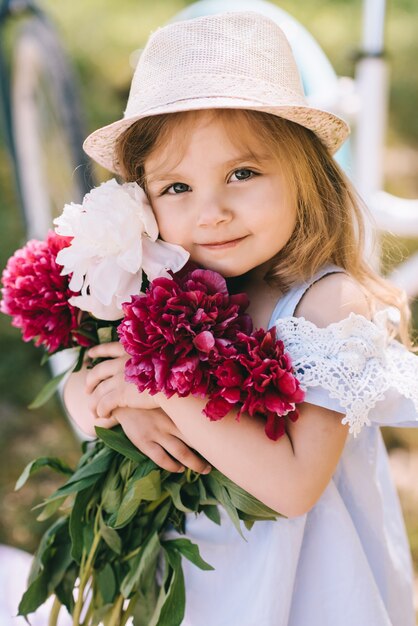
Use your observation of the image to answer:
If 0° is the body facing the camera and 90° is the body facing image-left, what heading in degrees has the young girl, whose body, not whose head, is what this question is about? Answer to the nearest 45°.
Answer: approximately 45°

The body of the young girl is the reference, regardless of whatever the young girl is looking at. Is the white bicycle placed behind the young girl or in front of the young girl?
behind
